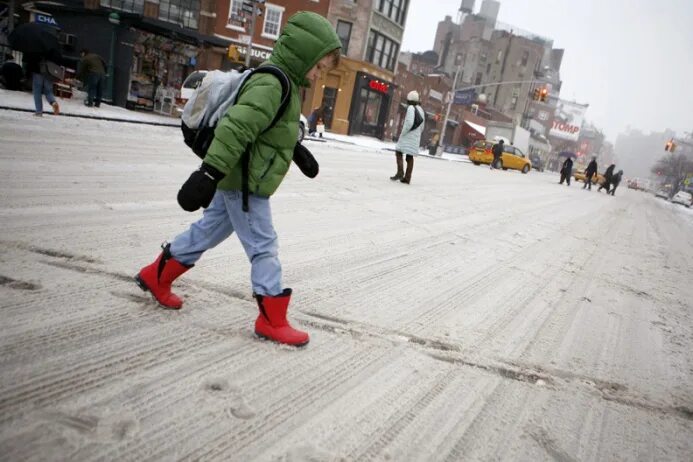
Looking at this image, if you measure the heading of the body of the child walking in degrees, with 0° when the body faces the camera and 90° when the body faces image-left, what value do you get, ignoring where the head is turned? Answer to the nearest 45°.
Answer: approximately 270°

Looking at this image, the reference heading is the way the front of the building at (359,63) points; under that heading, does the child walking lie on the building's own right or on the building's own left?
on the building's own right

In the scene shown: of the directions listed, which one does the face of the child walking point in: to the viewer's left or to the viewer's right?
to the viewer's right

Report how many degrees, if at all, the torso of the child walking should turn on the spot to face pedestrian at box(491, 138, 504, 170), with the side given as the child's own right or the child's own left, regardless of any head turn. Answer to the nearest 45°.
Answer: approximately 45° to the child's own left

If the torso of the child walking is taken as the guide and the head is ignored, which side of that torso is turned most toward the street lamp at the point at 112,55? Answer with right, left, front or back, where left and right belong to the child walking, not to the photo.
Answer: left

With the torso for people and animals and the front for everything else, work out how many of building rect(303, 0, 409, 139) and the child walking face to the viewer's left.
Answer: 0

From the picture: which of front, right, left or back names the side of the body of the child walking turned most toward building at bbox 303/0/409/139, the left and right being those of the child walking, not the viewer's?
left

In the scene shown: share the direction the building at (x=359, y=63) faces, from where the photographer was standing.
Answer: facing the viewer and to the right of the viewer

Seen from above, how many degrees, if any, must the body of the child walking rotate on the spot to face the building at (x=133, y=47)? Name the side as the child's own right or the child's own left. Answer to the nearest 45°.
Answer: approximately 90° to the child's own left

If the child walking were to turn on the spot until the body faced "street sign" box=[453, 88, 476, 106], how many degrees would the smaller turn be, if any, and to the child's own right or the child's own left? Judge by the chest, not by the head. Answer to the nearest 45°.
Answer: approximately 45° to the child's own left
